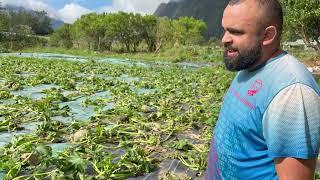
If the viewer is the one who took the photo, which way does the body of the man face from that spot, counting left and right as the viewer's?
facing the viewer and to the left of the viewer

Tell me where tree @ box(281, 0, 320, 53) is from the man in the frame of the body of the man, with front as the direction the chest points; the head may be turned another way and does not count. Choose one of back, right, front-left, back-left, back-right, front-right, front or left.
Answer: back-right
